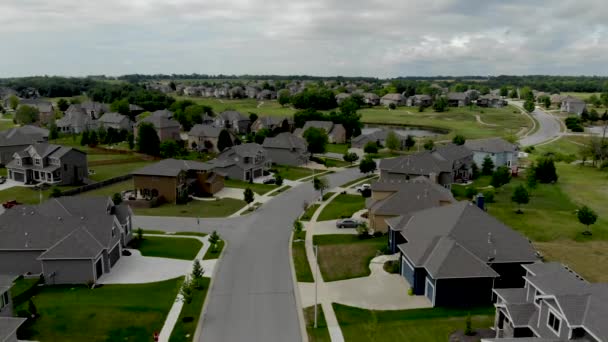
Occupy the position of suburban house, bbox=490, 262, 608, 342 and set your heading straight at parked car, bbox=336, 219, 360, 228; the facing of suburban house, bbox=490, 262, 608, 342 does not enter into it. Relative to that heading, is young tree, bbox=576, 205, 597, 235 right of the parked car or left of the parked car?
right

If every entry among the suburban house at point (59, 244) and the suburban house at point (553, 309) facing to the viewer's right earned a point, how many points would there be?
1

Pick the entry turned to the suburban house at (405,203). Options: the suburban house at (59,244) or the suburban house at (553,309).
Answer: the suburban house at (59,244)

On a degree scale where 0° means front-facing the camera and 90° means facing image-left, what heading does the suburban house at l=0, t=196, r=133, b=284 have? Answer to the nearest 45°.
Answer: approximately 270°

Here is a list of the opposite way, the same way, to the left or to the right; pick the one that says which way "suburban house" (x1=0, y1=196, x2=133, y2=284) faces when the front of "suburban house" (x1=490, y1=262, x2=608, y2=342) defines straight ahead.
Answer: the opposite way

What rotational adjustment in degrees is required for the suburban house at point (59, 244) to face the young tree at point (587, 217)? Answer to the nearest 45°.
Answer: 0° — it already faces it

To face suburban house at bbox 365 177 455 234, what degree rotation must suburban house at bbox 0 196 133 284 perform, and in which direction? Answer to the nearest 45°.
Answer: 0° — it already faces it

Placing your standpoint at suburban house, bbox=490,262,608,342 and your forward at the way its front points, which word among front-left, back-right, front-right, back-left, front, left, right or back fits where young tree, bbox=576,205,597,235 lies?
back-right

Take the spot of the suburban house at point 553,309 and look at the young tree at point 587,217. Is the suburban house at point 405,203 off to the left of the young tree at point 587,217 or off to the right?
left

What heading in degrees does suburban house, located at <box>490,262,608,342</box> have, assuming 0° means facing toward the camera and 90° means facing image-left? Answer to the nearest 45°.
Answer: approximately 45°
